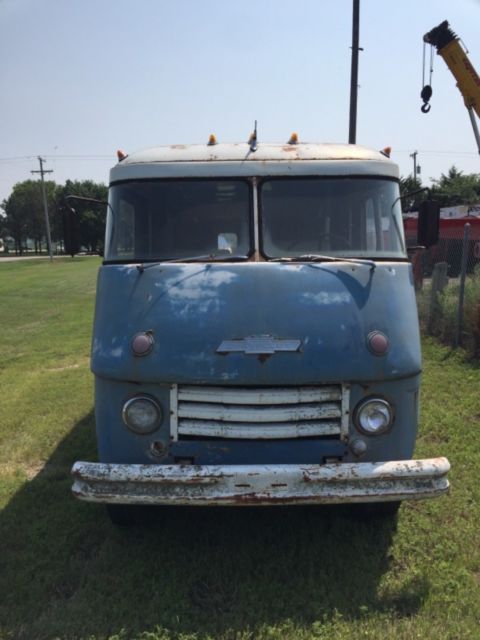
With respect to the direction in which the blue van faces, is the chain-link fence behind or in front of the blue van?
behind

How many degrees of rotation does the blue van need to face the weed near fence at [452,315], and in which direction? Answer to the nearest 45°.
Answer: approximately 135° to its left

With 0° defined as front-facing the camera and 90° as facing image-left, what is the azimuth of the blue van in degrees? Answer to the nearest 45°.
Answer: approximately 0°

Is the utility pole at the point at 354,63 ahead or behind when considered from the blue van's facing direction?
behind
